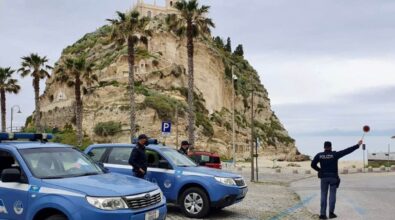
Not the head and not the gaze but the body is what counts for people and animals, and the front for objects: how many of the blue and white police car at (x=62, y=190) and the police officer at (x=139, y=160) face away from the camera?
0

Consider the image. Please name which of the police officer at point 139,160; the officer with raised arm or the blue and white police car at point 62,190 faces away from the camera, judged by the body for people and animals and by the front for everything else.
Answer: the officer with raised arm

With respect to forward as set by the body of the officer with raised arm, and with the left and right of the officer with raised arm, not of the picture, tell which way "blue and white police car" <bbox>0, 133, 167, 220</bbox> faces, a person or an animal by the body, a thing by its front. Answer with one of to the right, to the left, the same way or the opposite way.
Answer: to the right

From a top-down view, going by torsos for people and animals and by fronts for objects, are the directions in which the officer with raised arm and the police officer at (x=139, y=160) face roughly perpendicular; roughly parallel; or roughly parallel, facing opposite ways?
roughly perpendicular

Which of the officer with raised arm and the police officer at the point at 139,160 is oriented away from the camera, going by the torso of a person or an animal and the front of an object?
the officer with raised arm

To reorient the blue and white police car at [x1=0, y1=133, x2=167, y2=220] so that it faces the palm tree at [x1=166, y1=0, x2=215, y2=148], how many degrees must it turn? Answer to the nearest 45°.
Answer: approximately 135° to its left

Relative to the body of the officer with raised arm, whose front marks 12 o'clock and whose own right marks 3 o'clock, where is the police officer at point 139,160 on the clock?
The police officer is roughly at 8 o'clock from the officer with raised arm.

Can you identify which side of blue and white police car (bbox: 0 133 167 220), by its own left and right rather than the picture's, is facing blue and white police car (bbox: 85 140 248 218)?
left

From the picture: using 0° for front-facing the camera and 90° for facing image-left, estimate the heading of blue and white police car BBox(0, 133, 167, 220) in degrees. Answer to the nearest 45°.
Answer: approximately 315°
